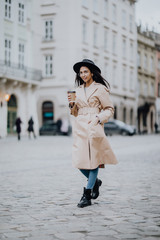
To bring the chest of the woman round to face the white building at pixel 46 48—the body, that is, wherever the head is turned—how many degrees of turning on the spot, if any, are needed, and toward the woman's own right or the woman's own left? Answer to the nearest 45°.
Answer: approximately 135° to the woman's own right

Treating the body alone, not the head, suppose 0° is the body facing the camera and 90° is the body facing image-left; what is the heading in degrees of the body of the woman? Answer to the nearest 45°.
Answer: approximately 45°

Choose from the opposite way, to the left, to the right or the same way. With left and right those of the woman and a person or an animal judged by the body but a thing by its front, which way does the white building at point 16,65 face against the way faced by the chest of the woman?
to the left

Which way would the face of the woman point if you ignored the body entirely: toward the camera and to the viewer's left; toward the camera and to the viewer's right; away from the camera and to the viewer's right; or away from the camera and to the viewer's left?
toward the camera and to the viewer's left

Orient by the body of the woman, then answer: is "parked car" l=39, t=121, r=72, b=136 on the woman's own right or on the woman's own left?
on the woman's own right

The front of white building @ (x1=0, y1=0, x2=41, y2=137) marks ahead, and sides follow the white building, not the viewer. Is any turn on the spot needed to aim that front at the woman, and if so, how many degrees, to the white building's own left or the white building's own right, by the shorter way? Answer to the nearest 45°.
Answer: approximately 45° to the white building's own right

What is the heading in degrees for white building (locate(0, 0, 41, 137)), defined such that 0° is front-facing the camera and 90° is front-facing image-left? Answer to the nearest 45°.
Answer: approximately 315°

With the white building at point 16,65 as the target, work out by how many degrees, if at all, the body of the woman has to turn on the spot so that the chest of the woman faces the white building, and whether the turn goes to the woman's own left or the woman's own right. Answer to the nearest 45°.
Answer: approximately 135° to the woman's own right

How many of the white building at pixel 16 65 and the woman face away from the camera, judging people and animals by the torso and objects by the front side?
0
